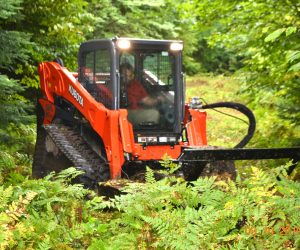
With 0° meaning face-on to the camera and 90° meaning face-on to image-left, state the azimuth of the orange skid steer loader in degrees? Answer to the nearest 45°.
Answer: approximately 315°
